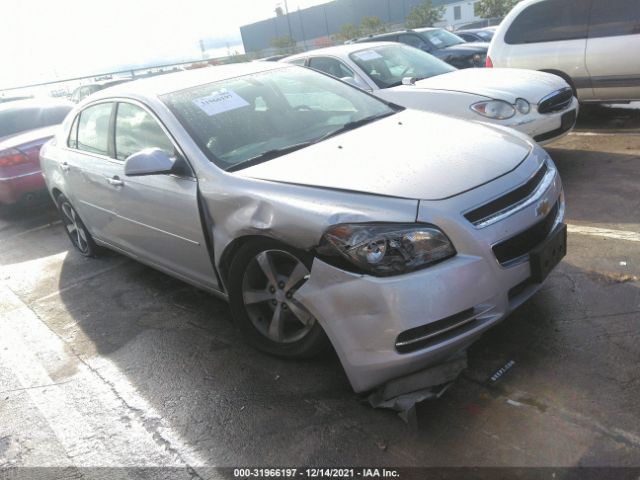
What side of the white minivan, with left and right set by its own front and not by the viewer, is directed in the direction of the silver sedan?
right

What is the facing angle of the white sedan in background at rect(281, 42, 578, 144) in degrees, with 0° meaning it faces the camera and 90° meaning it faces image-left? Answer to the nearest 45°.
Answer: approximately 315°

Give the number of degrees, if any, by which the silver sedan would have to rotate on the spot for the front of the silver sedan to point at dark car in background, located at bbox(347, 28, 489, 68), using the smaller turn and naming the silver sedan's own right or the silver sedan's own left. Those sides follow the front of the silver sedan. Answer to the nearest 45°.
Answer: approximately 135° to the silver sedan's own left

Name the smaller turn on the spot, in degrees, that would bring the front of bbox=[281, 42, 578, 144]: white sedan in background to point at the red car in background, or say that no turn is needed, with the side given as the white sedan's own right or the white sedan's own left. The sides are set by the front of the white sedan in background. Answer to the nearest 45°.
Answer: approximately 135° to the white sedan's own right

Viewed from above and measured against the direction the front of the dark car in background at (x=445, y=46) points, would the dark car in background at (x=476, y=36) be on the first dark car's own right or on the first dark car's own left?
on the first dark car's own left

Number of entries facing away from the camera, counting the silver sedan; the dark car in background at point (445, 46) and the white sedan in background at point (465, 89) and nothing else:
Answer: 0

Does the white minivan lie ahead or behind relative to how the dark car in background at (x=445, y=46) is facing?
ahead

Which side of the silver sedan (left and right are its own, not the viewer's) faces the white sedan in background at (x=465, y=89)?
left

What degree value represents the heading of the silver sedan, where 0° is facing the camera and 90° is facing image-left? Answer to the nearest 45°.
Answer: approximately 315°

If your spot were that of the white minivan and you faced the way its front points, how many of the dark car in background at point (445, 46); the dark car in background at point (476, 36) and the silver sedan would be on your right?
1

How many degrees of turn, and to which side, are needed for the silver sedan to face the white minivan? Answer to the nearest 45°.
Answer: approximately 90° to its left

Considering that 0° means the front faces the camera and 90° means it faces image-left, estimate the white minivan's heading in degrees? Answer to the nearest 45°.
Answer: approximately 270°
